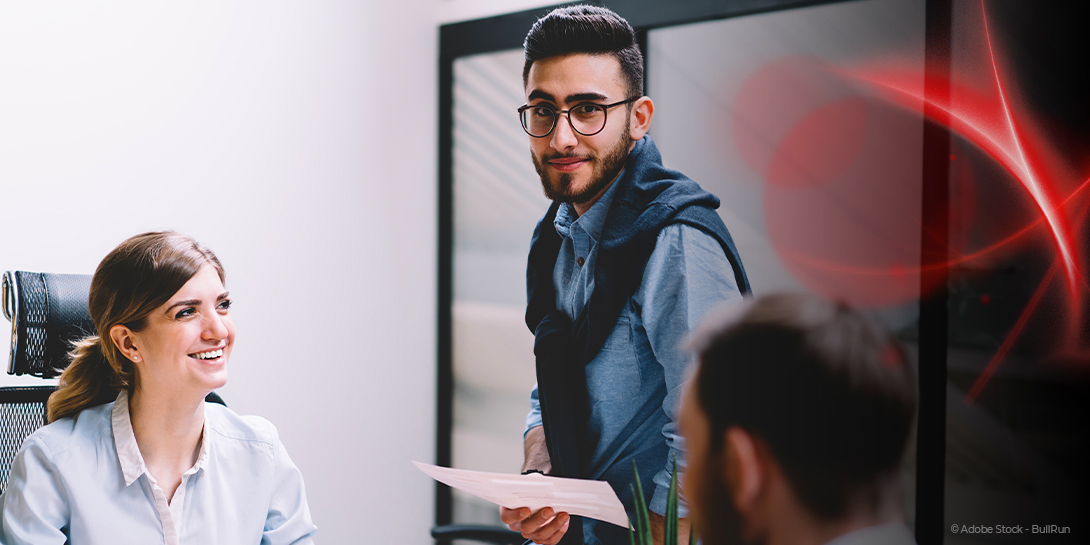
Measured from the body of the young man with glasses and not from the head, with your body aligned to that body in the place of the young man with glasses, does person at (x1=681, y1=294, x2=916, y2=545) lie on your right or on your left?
on your left

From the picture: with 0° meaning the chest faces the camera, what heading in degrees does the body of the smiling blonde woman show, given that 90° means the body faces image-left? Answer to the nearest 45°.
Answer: approximately 315°

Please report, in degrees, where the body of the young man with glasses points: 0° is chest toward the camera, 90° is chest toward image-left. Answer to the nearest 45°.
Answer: approximately 45°

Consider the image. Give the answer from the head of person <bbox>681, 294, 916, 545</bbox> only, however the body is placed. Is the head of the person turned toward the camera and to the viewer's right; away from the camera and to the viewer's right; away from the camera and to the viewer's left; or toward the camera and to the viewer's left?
away from the camera and to the viewer's left

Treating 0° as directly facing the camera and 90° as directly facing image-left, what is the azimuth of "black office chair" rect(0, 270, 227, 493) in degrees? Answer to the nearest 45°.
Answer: approximately 315°

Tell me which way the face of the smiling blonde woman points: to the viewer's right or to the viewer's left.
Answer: to the viewer's right
